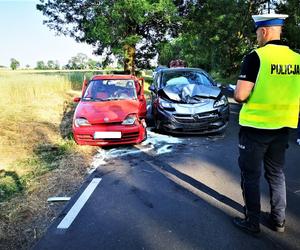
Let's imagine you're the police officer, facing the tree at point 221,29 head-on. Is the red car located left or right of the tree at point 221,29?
left

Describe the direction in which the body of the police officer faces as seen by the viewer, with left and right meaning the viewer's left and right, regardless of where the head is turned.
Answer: facing away from the viewer and to the left of the viewer

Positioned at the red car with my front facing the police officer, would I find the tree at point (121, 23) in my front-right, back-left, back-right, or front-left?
back-left

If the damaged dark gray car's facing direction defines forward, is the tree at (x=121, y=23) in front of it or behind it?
behind

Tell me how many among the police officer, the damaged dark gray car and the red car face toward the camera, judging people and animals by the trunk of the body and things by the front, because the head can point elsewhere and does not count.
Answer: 2

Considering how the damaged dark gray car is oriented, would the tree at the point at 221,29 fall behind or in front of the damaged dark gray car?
behind

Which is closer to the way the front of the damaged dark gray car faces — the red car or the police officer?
the police officer

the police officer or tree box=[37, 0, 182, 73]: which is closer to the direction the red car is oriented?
the police officer

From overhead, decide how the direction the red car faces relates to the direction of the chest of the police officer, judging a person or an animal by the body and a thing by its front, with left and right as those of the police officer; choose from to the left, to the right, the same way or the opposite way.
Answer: the opposite way

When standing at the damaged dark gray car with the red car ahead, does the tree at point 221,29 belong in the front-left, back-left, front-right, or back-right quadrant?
back-right

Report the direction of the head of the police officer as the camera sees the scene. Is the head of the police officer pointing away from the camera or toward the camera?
away from the camera

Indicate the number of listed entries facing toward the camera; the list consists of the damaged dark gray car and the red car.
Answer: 2

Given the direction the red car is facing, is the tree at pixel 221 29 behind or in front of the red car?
behind
